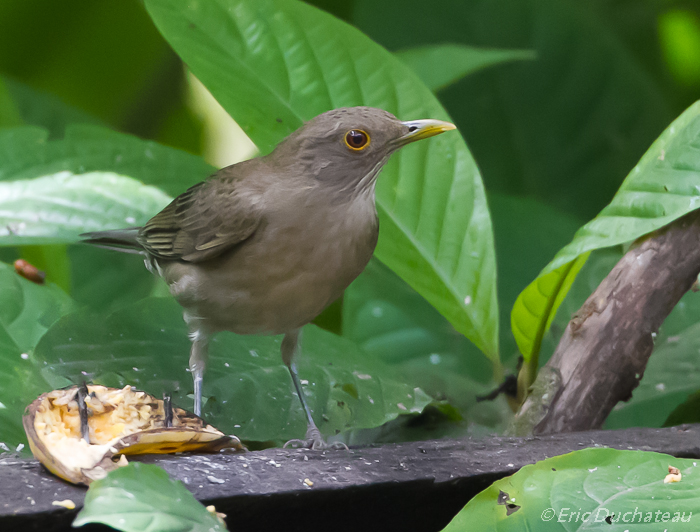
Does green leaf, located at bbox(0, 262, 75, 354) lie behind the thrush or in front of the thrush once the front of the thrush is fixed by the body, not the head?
behind

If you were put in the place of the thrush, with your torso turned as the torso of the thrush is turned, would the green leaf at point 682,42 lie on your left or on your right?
on your left

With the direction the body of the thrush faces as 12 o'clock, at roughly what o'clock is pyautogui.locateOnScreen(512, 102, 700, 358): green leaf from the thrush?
The green leaf is roughly at 11 o'clock from the thrush.

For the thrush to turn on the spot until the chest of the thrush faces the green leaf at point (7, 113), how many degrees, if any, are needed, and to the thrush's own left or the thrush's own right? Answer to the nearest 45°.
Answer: approximately 180°

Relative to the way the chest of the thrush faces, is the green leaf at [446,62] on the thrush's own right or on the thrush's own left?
on the thrush's own left

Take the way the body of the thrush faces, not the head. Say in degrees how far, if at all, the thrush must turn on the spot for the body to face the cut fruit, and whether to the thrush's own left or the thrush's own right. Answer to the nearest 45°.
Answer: approximately 90° to the thrush's own right

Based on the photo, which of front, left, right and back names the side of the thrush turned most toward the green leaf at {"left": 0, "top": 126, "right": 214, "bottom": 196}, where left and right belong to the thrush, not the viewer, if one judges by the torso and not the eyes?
back

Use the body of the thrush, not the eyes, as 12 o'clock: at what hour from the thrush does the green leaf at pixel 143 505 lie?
The green leaf is roughly at 2 o'clock from the thrush.

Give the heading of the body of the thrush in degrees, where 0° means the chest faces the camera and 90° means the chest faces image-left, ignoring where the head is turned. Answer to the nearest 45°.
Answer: approximately 315°

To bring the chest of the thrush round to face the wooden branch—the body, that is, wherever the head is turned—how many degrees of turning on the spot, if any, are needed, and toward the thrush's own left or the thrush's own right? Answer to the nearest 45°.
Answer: approximately 45° to the thrush's own left
